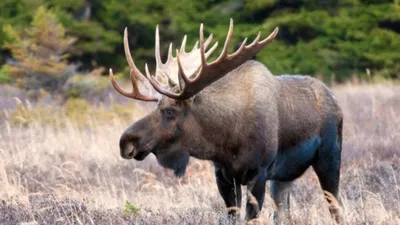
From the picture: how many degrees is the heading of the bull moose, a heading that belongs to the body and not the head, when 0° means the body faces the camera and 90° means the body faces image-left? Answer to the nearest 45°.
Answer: approximately 45°

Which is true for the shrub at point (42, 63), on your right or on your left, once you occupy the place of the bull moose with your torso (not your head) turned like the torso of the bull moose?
on your right
